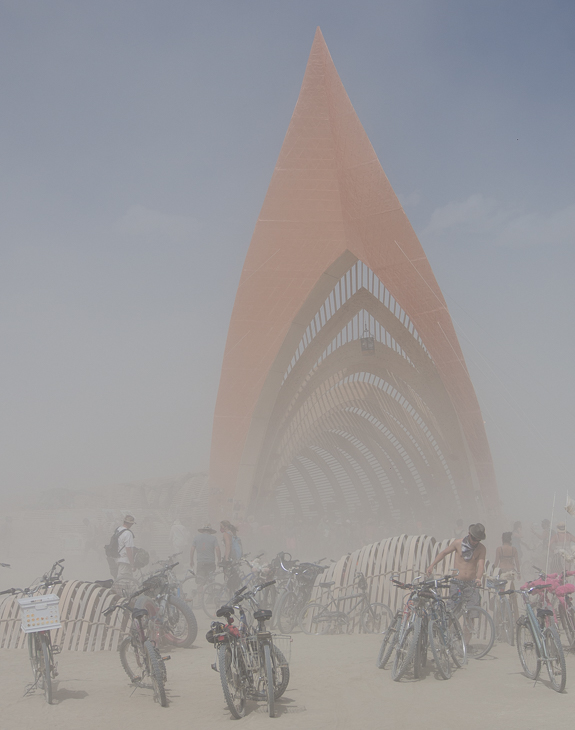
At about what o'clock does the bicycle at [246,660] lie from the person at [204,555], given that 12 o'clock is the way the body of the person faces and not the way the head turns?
The bicycle is roughly at 6 o'clock from the person.

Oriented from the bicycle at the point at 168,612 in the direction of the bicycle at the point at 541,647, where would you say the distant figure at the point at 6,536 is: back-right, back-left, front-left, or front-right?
back-left

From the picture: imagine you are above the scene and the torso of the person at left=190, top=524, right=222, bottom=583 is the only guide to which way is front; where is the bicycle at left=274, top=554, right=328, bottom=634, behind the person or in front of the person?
behind

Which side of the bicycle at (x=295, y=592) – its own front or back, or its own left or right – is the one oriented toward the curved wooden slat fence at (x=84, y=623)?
front

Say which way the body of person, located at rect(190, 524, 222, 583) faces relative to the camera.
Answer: away from the camera

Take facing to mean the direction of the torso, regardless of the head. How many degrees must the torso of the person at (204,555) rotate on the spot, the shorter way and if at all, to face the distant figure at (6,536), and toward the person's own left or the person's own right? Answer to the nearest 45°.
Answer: approximately 45° to the person's own left

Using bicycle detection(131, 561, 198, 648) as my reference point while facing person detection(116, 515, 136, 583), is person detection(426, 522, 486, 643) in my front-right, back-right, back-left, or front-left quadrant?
back-right
